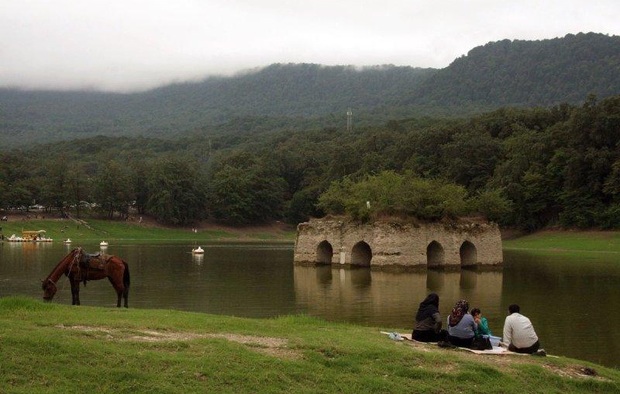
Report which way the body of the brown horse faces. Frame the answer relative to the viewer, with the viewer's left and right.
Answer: facing to the left of the viewer

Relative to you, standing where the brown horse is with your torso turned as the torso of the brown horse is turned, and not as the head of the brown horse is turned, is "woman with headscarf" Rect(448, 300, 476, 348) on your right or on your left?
on your left

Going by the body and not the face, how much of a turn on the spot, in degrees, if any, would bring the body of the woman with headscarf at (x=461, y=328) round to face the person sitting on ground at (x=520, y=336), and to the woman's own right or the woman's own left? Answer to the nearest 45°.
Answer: approximately 45° to the woman's own right

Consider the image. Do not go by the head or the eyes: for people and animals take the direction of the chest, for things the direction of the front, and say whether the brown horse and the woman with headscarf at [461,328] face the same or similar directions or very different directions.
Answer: very different directions

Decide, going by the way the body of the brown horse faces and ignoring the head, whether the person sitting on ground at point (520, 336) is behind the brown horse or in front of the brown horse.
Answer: behind

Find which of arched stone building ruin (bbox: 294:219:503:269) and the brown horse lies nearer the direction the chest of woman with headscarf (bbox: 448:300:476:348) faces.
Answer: the arched stone building ruin

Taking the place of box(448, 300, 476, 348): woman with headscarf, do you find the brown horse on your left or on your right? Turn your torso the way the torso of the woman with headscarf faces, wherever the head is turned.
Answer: on your left

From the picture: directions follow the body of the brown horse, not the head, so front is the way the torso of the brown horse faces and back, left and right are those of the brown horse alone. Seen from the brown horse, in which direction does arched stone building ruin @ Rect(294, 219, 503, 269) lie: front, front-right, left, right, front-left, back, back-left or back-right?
back-right

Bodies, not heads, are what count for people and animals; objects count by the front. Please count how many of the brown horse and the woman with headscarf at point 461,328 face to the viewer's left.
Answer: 1

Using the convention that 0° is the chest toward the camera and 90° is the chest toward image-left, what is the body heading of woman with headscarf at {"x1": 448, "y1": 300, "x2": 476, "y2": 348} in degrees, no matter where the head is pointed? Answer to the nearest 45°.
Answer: approximately 225°

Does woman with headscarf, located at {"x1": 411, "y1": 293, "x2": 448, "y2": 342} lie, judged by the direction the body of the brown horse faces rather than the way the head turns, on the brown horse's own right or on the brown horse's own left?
on the brown horse's own left

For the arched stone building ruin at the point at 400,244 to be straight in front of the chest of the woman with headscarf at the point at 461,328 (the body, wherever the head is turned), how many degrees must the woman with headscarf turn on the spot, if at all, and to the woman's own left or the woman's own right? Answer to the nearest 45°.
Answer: approximately 45° to the woman's own left
